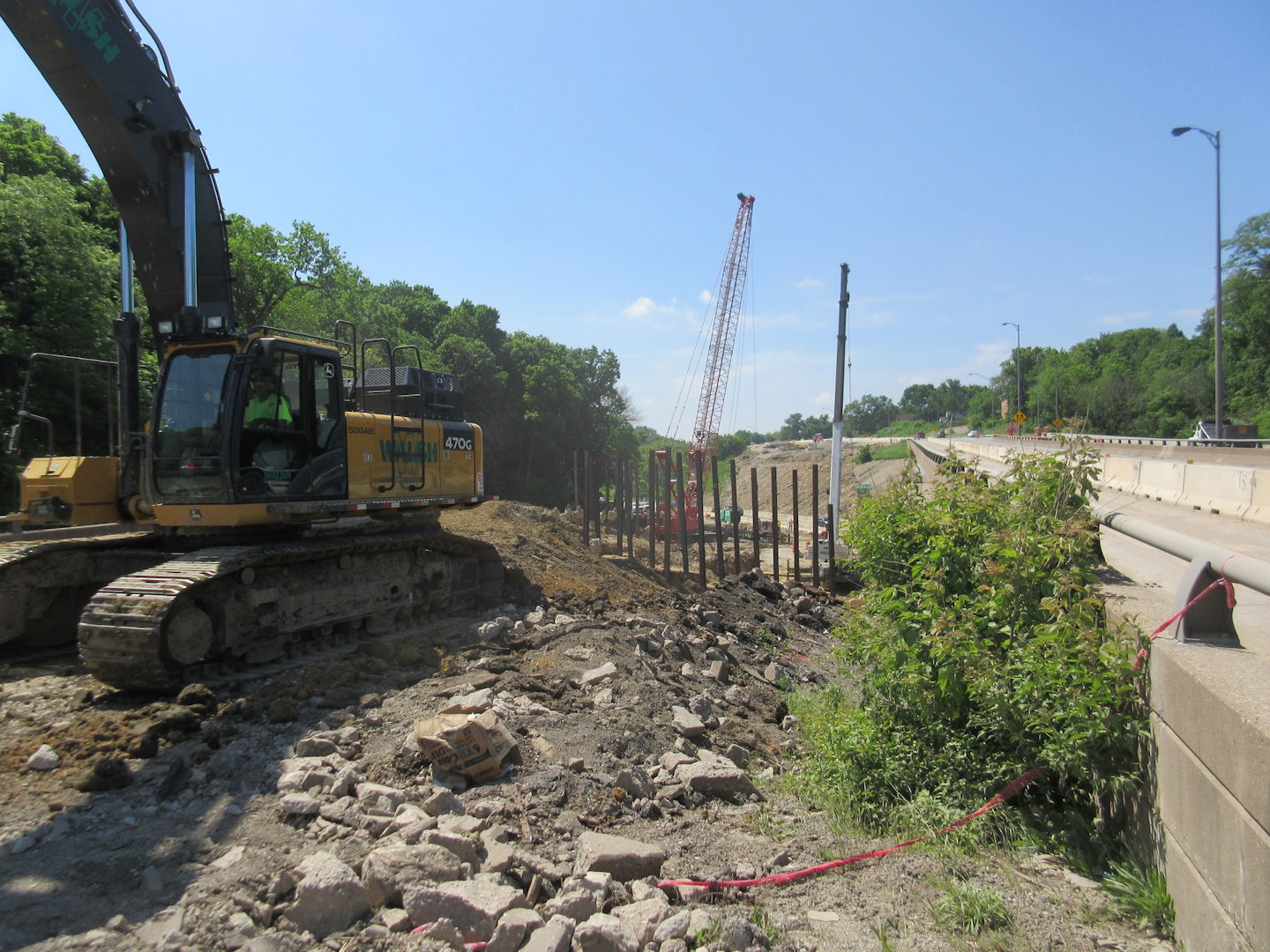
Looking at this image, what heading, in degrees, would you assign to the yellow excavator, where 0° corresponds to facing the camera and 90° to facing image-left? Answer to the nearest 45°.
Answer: approximately 45°

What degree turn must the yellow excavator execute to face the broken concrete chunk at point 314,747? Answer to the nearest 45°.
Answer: approximately 45° to its left

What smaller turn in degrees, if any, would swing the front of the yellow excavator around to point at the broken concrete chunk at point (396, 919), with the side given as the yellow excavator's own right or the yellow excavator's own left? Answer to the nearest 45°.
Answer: approximately 45° to the yellow excavator's own left

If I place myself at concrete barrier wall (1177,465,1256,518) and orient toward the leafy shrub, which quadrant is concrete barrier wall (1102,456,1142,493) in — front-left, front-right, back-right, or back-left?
back-right

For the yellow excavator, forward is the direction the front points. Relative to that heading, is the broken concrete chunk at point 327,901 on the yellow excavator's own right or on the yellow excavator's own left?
on the yellow excavator's own left

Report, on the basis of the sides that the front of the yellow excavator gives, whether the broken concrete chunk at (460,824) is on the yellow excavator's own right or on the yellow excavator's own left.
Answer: on the yellow excavator's own left
